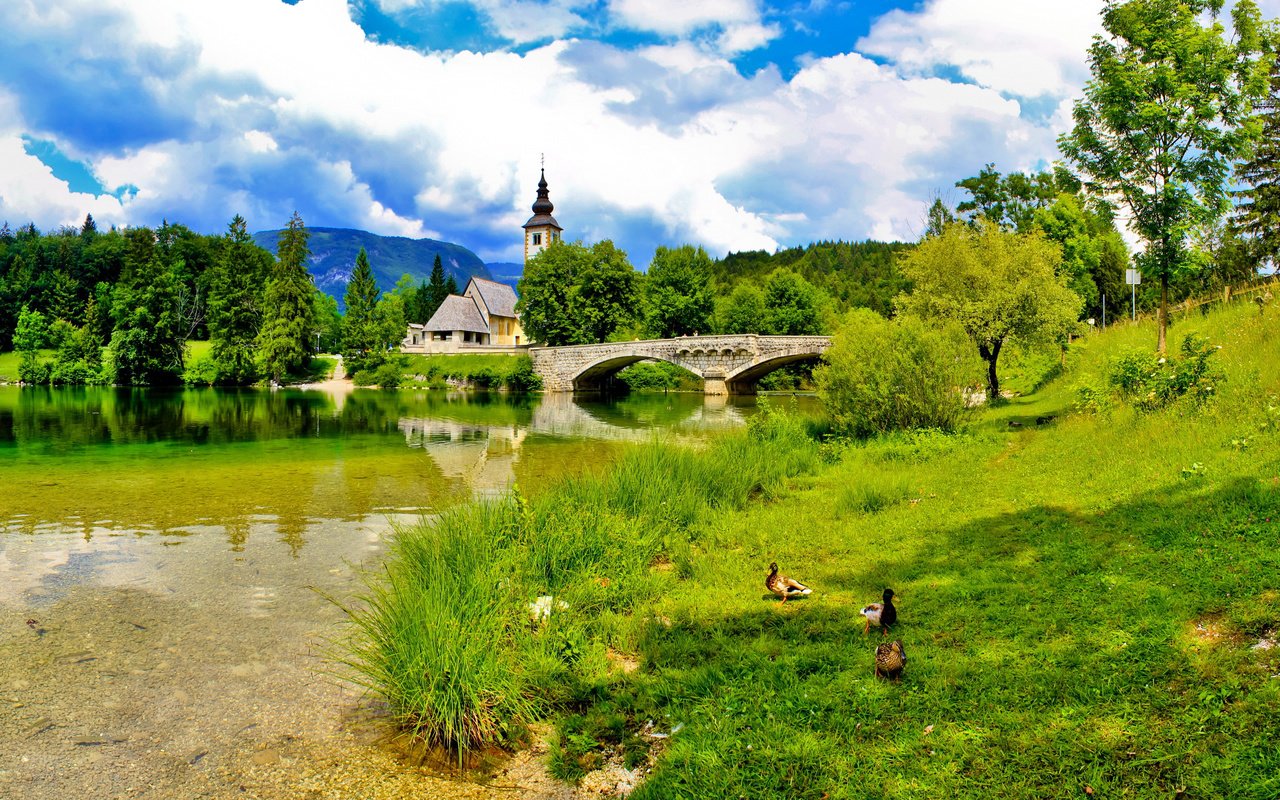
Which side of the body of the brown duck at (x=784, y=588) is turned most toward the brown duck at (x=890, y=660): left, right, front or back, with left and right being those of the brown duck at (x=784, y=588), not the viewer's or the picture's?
left

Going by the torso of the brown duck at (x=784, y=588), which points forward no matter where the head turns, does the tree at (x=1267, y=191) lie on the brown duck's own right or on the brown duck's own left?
on the brown duck's own right

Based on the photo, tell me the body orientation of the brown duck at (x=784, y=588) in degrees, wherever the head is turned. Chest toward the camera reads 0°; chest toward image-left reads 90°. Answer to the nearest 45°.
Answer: approximately 90°

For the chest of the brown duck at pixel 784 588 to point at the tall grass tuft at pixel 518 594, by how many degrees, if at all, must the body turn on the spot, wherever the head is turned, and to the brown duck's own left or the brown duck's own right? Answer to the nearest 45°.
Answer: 0° — it already faces it

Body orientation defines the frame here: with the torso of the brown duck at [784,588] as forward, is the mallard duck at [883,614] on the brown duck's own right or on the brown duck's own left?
on the brown duck's own left

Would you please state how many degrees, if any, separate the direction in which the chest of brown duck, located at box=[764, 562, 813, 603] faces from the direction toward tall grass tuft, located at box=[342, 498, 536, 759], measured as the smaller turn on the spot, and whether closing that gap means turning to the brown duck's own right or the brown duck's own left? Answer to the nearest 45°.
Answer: approximately 45° to the brown duck's own left

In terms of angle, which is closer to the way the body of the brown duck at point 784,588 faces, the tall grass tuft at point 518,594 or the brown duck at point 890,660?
the tall grass tuft
